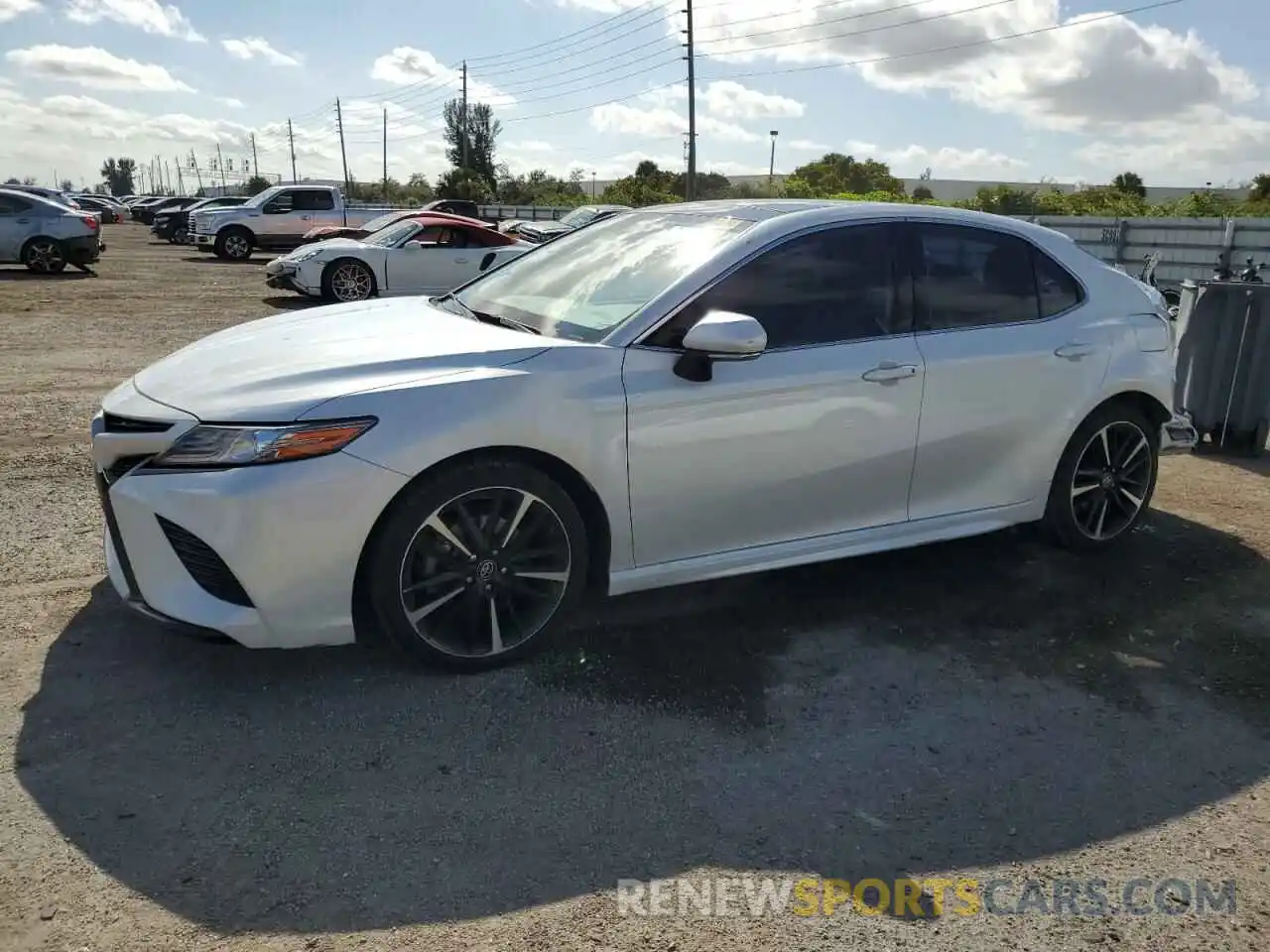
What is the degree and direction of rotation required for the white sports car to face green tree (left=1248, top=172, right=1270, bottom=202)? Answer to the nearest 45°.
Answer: approximately 135° to its right

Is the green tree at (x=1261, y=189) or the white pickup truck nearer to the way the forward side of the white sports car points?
the white pickup truck

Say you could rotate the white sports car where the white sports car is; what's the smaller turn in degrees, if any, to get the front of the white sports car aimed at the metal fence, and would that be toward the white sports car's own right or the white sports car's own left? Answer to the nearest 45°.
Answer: approximately 180°

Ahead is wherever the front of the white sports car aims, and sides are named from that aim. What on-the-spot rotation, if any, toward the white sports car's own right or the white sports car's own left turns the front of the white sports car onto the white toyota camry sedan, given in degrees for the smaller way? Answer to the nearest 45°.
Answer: approximately 90° to the white sports car's own left

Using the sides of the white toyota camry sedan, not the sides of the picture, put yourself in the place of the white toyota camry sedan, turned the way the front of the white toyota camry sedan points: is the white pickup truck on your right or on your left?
on your right

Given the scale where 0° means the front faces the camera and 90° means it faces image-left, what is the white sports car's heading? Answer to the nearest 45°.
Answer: approximately 90°
